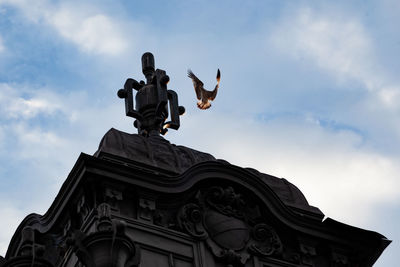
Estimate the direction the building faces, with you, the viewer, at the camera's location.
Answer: facing the viewer and to the right of the viewer
